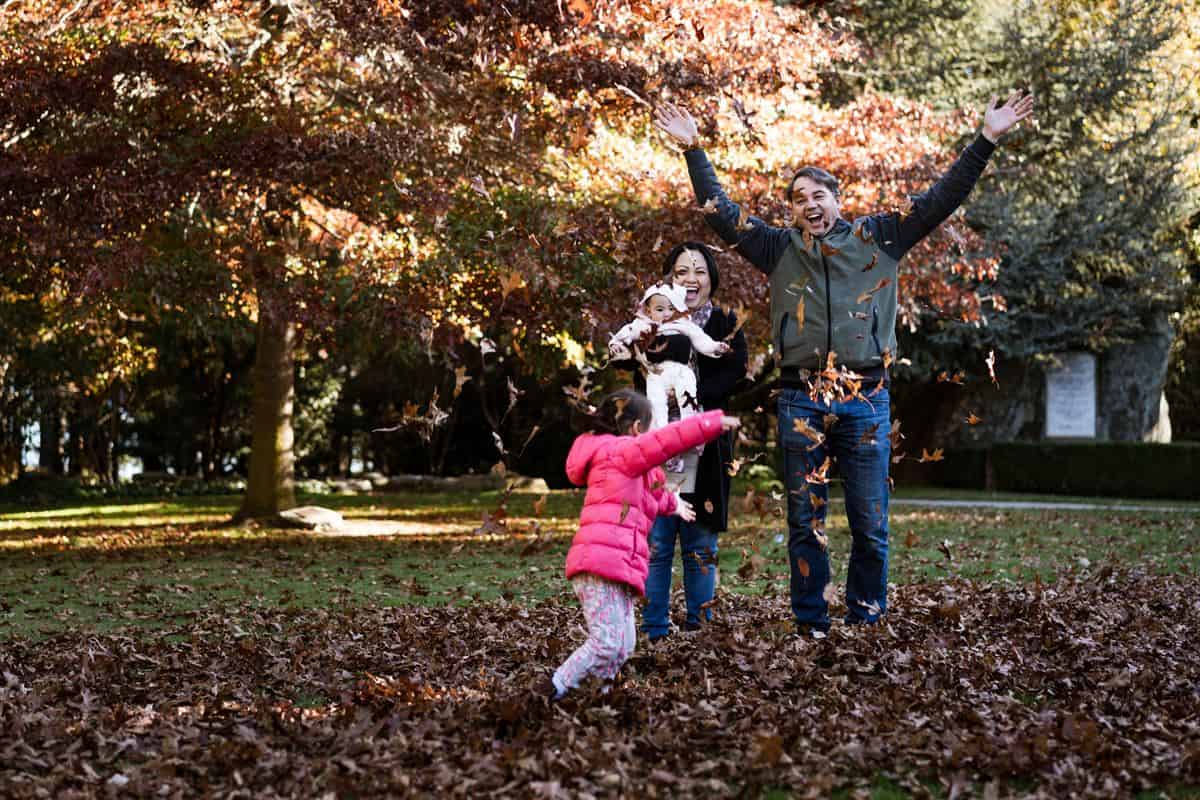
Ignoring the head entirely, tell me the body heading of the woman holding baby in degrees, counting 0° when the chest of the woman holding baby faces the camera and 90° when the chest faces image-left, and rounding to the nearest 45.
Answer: approximately 45°

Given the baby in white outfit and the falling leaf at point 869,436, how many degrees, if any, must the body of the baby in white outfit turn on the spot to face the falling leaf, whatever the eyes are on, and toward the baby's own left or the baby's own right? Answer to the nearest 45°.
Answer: approximately 90° to the baby's own left

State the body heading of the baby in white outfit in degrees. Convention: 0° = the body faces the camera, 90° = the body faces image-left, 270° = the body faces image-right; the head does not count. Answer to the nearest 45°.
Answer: approximately 0°

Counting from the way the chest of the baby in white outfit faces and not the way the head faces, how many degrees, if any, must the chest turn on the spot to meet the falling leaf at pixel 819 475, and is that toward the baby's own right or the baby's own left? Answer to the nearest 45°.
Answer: approximately 90° to the baby's own left
